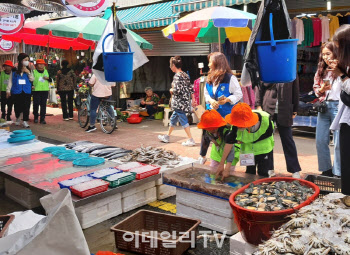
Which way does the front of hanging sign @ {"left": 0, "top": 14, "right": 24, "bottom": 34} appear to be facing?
toward the camera

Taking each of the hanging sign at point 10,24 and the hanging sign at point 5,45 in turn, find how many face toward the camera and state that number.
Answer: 2

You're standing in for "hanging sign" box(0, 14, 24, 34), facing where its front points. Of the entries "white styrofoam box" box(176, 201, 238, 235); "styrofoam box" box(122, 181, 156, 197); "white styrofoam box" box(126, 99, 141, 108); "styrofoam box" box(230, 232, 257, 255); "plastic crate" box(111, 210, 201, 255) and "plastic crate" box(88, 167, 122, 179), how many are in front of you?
5

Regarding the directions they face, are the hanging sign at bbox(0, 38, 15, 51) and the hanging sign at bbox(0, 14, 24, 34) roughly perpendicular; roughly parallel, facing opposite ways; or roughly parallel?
roughly parallel

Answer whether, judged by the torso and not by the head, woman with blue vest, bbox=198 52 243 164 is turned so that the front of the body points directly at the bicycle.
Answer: no

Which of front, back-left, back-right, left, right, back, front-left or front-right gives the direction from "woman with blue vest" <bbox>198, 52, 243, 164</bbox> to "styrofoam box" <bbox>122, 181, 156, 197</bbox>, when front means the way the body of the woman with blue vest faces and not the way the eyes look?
front

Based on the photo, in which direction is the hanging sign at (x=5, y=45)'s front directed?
toward the camera
